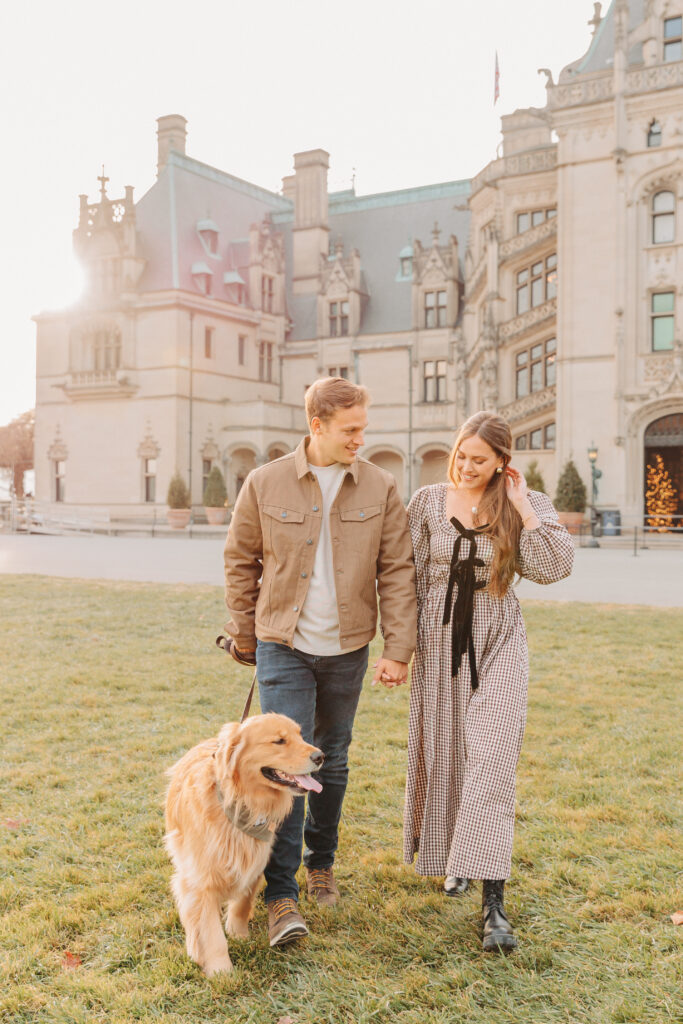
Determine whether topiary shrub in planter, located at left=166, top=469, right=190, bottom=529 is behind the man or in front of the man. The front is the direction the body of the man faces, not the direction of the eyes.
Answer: behind

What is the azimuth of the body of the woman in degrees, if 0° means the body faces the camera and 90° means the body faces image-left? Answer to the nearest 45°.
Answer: approximately 0°

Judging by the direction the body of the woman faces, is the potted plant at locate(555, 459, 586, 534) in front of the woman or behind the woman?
behind

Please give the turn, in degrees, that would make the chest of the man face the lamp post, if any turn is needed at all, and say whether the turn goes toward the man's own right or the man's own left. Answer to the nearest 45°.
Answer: approximately 180°

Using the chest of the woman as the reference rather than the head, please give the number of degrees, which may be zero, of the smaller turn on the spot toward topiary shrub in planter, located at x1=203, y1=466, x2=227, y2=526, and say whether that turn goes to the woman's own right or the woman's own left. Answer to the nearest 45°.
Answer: approximately 180°

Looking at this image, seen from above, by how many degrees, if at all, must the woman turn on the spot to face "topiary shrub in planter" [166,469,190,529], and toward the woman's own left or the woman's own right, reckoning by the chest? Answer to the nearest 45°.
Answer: approximately 180°

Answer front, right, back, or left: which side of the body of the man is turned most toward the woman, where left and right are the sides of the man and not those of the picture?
left

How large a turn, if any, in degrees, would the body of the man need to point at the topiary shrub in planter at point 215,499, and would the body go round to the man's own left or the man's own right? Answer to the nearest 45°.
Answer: approximately 180°

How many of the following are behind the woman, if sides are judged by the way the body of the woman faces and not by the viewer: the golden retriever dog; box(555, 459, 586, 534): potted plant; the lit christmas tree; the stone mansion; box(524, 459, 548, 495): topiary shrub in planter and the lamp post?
5
